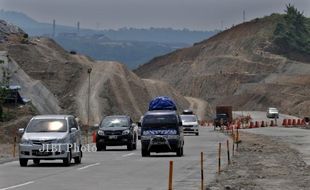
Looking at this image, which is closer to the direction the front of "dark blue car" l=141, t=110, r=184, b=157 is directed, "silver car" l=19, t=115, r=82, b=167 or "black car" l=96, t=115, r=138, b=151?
the silver car

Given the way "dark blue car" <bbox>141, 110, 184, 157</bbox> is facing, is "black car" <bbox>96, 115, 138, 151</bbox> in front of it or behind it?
behind

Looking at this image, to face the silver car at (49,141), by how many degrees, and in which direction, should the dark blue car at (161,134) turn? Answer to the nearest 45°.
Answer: approximately 45° to its right

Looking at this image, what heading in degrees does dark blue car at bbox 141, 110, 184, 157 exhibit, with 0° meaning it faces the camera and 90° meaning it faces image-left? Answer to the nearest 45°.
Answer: approximately 0°
